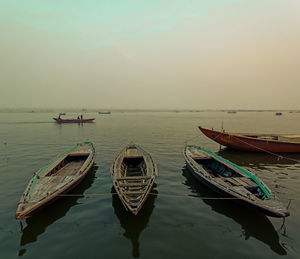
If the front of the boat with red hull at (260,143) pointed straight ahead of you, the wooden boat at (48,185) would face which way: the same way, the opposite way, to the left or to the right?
to the left

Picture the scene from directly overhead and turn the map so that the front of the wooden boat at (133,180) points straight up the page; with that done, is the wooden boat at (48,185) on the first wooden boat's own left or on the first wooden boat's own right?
on the first wooden boat's own right

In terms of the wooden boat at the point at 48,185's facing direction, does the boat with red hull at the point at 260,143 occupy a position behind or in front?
behind

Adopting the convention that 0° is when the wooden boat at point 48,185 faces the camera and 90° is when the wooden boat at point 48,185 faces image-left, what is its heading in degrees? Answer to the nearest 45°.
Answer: approximately 45°

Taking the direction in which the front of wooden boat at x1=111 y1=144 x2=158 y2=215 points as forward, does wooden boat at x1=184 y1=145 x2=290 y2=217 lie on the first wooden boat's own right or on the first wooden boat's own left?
on the first wooden boat's own left

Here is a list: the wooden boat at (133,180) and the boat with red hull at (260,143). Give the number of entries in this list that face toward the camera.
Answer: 1

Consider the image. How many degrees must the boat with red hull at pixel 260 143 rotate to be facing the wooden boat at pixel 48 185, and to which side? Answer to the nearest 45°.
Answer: approximately 45° to its left

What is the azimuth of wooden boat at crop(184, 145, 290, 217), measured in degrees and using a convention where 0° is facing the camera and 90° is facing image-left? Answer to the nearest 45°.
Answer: approximately 315°

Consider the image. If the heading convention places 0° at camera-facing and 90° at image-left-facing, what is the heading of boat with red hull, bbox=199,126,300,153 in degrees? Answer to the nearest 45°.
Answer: approximately 90°

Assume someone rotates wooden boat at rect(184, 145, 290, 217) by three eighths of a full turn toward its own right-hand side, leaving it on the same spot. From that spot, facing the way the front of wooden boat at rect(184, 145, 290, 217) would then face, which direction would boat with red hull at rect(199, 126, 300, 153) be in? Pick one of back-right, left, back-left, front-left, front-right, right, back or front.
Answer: right

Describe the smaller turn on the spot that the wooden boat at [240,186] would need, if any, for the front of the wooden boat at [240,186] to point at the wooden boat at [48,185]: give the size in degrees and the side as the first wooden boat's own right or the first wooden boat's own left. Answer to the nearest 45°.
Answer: approximately 90° to the first wooden boat's own right
